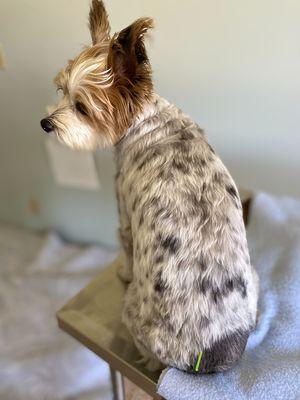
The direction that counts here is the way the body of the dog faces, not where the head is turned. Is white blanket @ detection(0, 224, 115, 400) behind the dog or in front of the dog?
in front

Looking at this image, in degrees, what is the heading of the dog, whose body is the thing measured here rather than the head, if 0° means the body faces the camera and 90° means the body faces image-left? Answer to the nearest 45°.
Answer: approximately 135°
